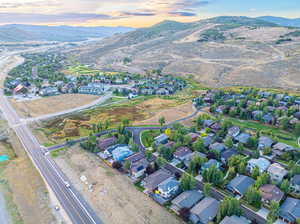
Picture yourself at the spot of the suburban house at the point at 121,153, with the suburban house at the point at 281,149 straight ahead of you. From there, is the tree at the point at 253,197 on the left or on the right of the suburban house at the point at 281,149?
right

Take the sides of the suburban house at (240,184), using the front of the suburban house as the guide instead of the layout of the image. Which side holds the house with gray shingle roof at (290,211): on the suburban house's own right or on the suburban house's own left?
on the suburban house's own left

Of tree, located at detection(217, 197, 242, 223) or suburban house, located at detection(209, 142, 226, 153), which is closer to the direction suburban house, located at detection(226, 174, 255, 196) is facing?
the tree

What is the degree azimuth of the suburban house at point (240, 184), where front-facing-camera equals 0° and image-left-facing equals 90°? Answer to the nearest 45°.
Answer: approximately 45°

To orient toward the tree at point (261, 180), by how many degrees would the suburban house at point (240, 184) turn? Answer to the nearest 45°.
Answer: approximately 135° to its left

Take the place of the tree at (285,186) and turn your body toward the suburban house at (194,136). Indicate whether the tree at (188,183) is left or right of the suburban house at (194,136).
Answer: left
